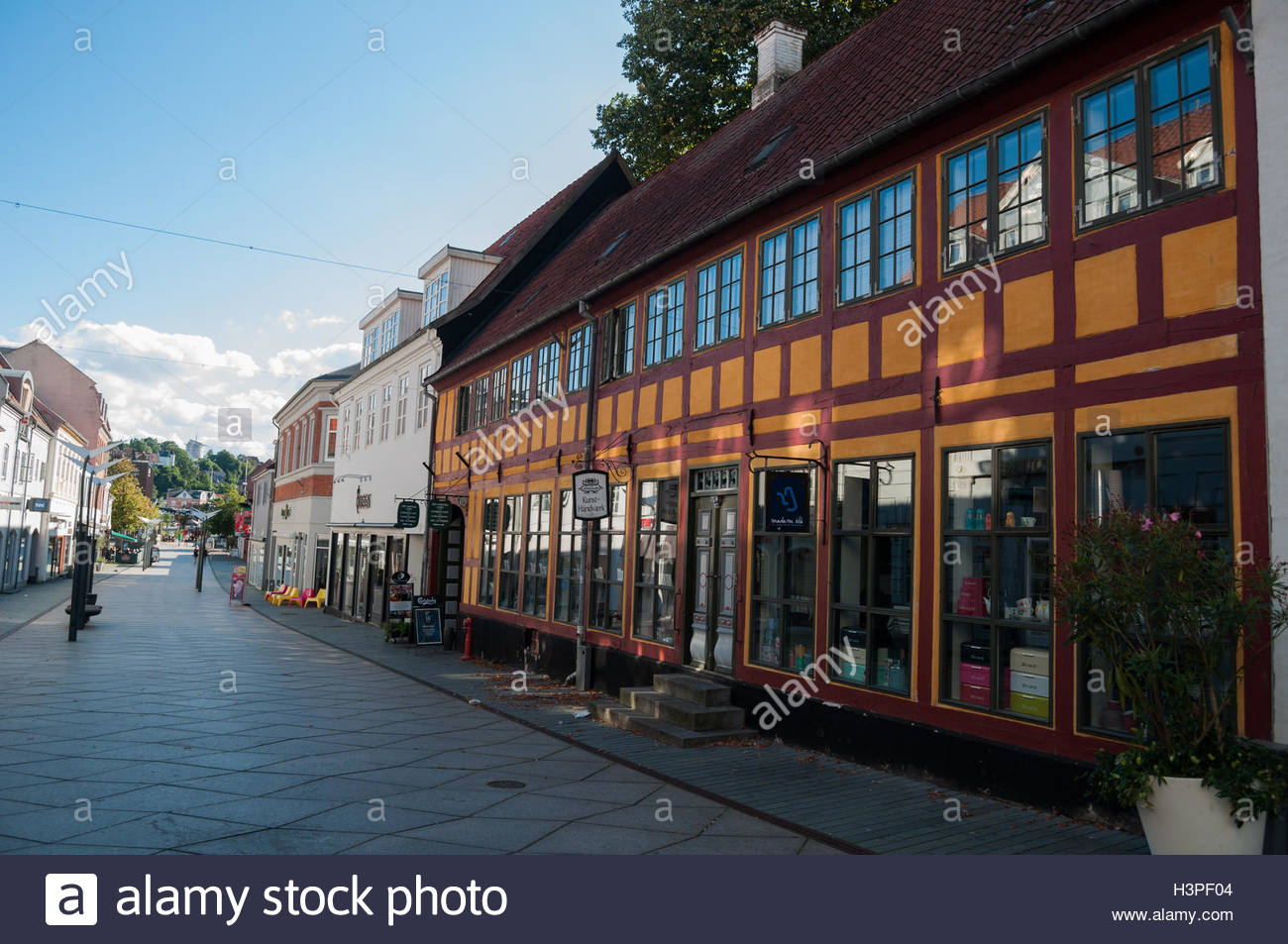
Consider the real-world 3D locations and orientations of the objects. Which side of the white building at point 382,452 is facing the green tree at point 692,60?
left

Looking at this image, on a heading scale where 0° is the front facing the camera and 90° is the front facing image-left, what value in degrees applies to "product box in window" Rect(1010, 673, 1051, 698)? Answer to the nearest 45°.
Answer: approximately 45°

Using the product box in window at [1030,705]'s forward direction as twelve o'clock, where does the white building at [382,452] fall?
The white building is roughly at 3 o'clock from the product box in window.

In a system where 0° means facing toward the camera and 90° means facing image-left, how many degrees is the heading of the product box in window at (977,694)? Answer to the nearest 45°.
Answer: approximately 45°

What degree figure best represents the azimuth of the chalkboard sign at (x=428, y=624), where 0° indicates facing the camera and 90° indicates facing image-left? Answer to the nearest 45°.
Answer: approximately 0°

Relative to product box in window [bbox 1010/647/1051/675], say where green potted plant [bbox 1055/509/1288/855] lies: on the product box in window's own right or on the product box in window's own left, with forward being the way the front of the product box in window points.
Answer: on the product box in window's own left

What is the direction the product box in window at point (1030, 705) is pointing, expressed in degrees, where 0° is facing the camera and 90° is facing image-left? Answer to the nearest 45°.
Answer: approximately 45°

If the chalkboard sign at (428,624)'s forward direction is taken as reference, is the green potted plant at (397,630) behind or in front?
behind

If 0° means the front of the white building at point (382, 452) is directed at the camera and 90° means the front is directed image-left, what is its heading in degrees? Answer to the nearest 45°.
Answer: approximately 45°

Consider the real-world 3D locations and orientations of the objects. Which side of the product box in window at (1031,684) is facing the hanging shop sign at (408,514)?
right
